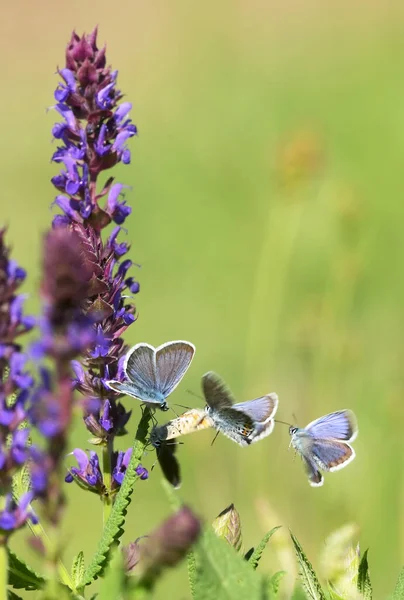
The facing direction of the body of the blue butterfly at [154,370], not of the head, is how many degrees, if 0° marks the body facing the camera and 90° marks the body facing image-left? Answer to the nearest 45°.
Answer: approximately 315°

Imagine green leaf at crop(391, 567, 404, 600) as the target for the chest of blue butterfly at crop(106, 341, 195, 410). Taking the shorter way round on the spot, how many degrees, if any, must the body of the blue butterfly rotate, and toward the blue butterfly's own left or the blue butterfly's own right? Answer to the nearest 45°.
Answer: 0° — it already faces it

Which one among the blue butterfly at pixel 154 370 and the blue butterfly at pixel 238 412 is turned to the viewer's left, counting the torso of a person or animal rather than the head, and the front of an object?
the blue butterfly at pixel 238 412

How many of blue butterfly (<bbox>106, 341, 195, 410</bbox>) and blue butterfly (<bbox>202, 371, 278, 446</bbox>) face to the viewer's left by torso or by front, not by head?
1

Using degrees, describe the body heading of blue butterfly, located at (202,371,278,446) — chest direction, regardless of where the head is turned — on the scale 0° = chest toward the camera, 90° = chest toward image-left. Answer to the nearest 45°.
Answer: approximately 90°
